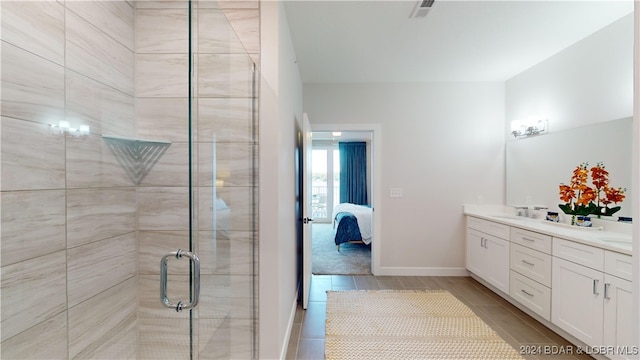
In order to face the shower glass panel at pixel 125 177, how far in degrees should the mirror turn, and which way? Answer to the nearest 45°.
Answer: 0° — it already faces it

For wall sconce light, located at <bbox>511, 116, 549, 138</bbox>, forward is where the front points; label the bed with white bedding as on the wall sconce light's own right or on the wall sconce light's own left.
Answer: on the wall sconce light's own right

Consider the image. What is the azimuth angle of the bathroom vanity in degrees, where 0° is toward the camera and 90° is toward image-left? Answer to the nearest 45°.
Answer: approximately 45°

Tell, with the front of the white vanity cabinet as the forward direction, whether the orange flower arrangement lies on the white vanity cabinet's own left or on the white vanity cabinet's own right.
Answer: on the white vanity cabinet's own left

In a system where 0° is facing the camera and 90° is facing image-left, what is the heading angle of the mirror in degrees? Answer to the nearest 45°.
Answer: approximately 45°

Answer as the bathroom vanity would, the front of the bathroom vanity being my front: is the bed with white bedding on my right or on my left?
on my right
